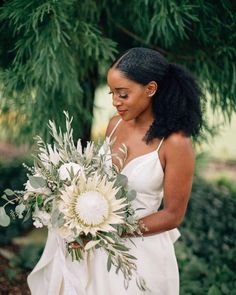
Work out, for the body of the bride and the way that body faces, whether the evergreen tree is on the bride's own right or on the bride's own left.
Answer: on the bride's own right

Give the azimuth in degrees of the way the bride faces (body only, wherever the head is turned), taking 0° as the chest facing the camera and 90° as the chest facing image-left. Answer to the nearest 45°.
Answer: approximately 45°

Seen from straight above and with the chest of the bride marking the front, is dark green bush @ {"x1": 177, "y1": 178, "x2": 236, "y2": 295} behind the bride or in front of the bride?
behind
